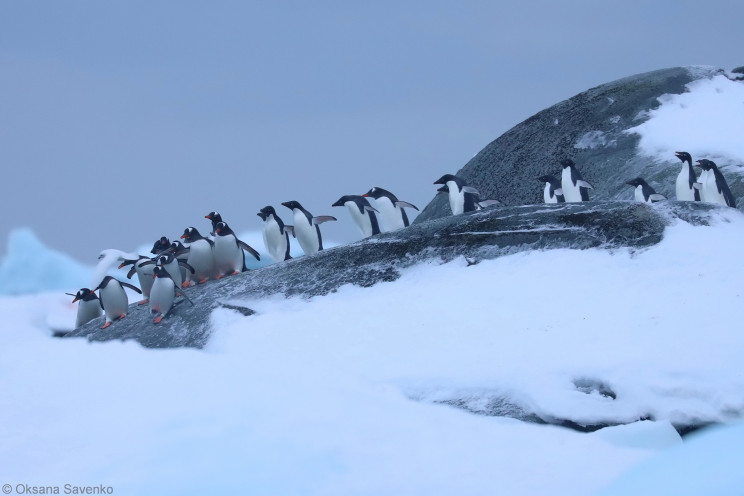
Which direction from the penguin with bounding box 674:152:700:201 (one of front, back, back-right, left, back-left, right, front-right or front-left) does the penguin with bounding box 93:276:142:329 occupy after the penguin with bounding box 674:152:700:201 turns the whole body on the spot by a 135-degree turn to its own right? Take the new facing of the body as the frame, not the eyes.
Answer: back-left

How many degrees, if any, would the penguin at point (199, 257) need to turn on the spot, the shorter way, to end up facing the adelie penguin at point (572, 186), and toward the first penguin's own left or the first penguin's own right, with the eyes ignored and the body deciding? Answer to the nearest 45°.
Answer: approximately 135° to the first penguin's own left

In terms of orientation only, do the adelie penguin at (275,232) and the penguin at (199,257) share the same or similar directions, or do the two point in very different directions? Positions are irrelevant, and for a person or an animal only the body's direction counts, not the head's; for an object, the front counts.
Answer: same or similar directions

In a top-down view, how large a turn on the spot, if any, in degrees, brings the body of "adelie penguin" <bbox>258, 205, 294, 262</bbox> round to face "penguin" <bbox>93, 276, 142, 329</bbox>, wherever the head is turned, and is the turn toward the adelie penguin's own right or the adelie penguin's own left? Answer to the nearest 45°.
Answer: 0° — it already faces it

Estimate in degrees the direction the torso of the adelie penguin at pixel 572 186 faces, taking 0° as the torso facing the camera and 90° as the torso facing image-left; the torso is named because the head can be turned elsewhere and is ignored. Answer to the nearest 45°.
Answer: approximately 45°

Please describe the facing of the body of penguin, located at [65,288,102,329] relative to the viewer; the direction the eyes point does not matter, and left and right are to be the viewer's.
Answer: facing the viewer and to the left of the viewer

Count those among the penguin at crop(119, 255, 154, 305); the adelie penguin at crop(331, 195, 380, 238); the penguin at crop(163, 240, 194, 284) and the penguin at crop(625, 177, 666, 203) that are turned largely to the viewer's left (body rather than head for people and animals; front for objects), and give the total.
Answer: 4

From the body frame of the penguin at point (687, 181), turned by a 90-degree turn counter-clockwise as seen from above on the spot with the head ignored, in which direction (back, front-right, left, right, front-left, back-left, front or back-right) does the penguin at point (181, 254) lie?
right

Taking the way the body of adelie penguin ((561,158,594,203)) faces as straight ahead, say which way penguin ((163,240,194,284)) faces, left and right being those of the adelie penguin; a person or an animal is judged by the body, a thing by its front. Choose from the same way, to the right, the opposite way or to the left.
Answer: the same way
